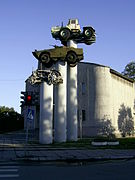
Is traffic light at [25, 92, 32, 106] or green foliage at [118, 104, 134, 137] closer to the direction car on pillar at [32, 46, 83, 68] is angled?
the traffic light

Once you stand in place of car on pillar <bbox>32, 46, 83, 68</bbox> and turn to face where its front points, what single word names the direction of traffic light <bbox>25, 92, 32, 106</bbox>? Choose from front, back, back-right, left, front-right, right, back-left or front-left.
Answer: left

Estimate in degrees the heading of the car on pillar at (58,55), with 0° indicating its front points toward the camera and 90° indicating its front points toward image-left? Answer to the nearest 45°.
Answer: approximately 90°

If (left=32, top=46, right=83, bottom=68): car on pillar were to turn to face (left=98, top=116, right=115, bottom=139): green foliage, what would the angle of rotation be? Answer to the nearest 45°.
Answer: approximately 135° to its right

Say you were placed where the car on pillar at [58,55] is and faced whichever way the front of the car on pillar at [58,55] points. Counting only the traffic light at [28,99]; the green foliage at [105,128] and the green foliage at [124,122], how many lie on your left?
1

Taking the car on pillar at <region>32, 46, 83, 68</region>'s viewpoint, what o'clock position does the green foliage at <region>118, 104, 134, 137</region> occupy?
The green foliage is roughly at 4 o'clock from the car on pillar.

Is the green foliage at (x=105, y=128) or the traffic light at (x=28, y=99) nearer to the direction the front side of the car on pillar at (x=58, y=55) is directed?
the traffic light

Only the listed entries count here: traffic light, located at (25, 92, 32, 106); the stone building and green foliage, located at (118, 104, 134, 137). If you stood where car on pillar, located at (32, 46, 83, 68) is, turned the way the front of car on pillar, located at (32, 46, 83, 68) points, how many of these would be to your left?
1
